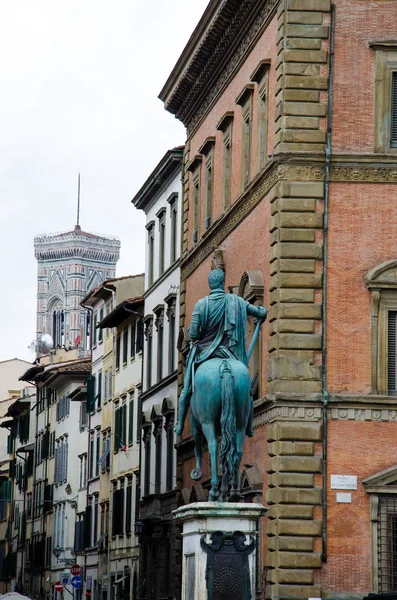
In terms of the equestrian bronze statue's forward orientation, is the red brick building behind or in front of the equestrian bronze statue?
in front

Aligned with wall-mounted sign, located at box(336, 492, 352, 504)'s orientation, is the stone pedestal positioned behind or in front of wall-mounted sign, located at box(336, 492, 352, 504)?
in front

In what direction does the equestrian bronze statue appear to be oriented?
away from the camera

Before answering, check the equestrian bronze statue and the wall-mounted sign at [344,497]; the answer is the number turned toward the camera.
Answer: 1

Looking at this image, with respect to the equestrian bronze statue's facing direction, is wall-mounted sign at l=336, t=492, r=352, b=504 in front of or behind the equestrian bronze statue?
in front

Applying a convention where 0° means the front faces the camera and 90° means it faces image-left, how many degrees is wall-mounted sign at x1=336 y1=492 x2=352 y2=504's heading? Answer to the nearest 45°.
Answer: approximately 0°

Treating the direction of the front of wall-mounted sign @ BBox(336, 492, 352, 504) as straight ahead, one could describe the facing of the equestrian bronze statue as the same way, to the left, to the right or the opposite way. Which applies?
the opposite way

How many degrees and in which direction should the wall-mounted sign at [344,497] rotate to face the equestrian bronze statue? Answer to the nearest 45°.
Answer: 0° — it already faces it
